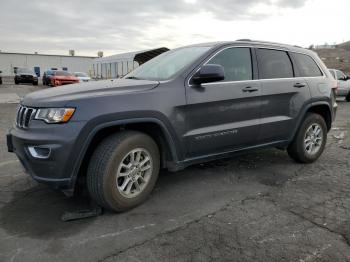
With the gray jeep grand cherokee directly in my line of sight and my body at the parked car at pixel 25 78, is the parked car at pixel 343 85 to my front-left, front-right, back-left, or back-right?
front-left

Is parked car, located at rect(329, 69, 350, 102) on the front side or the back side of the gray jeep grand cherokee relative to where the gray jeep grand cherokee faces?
on the back side

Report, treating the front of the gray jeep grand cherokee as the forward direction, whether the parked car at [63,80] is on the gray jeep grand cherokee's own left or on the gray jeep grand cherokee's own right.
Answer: on the gray jeep grand cherokee's own right

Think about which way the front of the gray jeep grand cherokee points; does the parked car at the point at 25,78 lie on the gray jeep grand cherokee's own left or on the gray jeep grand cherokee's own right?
on the gray jeep grand cherokee's own right

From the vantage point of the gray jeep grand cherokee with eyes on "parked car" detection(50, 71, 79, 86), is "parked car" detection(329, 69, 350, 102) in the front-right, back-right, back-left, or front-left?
front-right

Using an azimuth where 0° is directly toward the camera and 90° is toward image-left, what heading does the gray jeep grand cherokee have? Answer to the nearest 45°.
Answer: approximately 45°

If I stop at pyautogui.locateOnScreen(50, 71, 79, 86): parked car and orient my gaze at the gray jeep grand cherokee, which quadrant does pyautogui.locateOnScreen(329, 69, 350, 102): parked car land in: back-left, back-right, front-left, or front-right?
front-left
